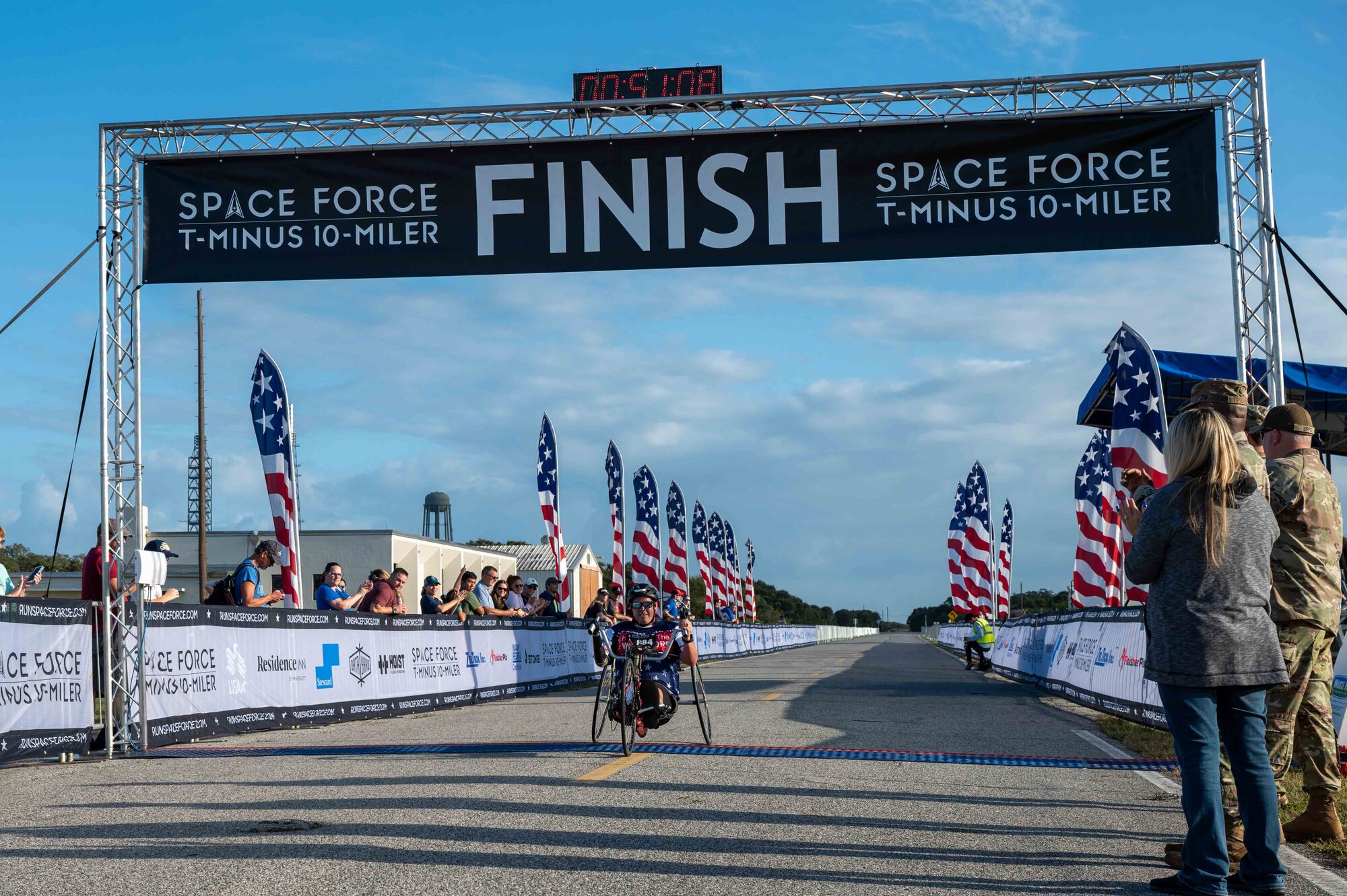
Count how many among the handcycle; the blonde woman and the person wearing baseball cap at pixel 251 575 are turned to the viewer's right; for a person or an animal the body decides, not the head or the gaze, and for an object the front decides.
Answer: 1

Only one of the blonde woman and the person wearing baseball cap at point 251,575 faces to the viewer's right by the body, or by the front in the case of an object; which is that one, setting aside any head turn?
the person wearing baseball cap

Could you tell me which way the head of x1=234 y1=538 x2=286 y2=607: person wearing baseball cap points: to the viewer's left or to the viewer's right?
to the viewer's right

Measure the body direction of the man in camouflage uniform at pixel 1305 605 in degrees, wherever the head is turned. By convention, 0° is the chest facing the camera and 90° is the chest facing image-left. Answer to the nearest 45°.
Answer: approximately 135°

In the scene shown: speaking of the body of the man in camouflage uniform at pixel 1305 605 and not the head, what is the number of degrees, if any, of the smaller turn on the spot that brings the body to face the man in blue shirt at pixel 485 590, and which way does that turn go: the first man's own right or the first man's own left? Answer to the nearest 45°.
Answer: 0° — they already face them

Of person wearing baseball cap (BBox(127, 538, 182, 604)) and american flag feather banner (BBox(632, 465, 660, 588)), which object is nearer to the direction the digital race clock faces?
the person wearing baseball cap

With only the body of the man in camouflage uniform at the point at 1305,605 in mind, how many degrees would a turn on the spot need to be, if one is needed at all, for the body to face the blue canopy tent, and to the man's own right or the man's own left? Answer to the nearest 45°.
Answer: approximately 45° to the man's own right

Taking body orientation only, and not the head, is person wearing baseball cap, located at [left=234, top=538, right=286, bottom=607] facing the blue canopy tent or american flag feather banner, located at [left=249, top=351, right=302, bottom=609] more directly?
the blue canopy tent

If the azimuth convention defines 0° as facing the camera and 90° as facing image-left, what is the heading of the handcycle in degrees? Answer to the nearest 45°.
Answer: approximately 0°

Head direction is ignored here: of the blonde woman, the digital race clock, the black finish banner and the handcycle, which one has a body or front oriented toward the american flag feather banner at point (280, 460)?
the blonde woman

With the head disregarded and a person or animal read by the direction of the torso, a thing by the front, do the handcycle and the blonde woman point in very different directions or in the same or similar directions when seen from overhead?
very different directions

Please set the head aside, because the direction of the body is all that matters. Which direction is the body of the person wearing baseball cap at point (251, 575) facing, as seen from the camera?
to the viewer's right

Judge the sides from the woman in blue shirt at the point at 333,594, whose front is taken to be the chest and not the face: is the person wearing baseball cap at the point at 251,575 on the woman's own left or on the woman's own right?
on the woman's own right

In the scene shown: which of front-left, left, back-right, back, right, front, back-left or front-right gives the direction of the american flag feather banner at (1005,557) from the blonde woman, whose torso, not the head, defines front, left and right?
front-right

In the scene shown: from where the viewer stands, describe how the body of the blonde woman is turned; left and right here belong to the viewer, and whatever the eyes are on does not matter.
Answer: facing away from the viewer and to the left of the viewer
